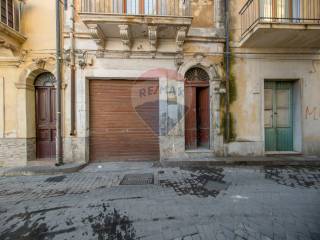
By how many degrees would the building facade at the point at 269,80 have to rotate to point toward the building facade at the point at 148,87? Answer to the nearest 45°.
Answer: approximately 45° to its right

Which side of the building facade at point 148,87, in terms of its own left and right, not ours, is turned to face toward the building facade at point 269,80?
left

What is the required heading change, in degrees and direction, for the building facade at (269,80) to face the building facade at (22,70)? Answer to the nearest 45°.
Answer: approximately 45° to its right

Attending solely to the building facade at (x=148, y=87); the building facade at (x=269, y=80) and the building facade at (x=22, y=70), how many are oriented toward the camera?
3

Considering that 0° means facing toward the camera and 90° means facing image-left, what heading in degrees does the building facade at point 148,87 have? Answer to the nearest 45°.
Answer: approximately 0°

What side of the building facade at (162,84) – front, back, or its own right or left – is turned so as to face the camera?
front

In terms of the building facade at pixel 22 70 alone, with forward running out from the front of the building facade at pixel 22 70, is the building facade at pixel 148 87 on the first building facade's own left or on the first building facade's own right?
on the first building facade's own left

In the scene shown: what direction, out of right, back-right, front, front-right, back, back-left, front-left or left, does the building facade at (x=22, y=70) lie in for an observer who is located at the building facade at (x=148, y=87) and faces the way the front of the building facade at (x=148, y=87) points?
right

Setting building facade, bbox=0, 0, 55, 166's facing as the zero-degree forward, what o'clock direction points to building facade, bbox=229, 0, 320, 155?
building facade, bbox=229, 0, 320, 155 is roughly at 10 o'clock from building facade, bbox=0, 0, 55, 166.

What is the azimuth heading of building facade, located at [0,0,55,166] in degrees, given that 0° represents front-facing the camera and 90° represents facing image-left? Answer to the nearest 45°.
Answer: approximately 0°
